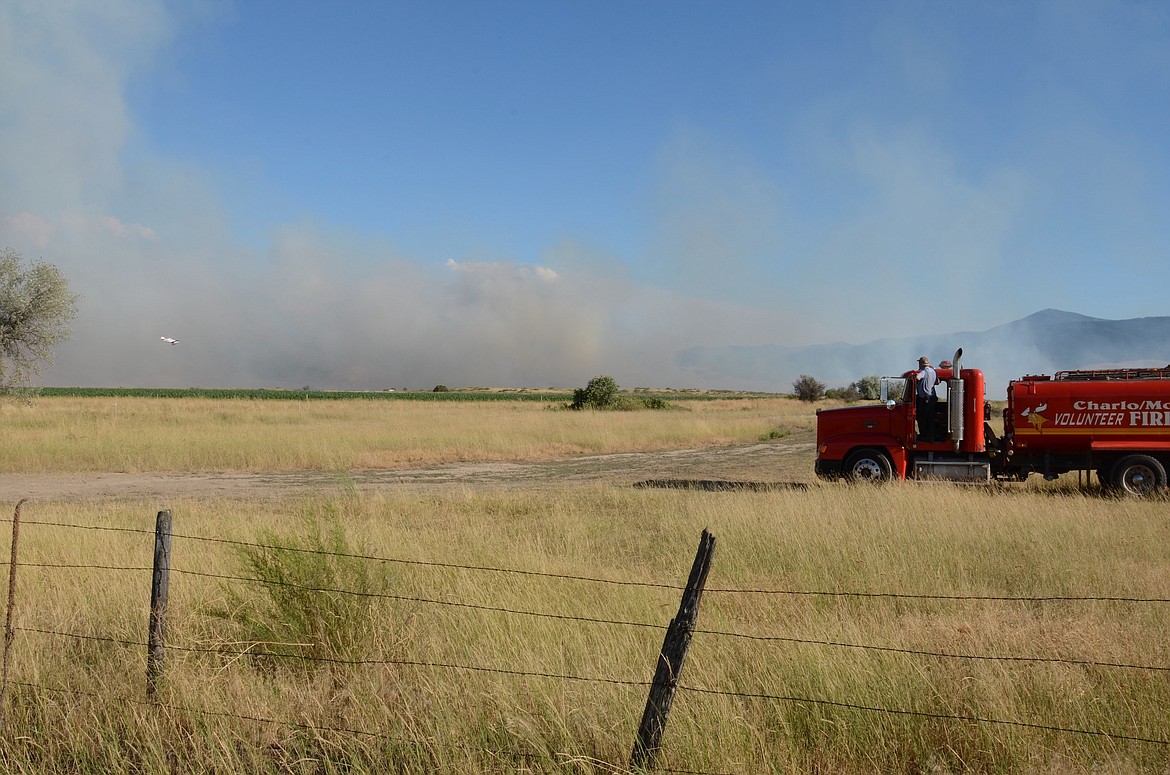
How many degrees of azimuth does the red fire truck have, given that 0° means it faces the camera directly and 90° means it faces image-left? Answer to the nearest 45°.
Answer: approximately 90°

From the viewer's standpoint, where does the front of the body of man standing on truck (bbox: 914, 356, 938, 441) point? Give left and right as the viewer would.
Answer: facing away from the viewer and to the left of the viewer
